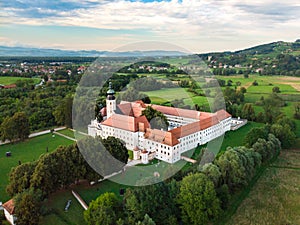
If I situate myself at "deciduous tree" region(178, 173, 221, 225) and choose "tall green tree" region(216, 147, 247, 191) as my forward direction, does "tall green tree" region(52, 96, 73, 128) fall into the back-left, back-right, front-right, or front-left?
front-left

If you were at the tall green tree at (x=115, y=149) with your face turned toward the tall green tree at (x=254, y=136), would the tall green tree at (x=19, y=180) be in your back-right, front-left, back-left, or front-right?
back-right

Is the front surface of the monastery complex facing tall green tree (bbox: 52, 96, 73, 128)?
no

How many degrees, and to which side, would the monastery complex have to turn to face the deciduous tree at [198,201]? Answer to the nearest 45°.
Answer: approximately 45° to its left

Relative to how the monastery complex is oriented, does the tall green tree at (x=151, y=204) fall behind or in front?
in front

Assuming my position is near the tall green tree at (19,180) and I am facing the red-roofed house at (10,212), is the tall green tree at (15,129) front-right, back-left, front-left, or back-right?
back-right

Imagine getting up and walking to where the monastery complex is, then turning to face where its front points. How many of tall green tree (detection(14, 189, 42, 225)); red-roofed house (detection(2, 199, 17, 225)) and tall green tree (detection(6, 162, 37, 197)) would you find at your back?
0

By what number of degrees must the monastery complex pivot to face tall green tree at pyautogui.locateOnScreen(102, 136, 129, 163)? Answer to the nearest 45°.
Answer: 0° — it already faces it

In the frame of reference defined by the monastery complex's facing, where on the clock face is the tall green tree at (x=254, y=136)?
The tall green tree is roughly at 8 o'clock from the monastery complex.

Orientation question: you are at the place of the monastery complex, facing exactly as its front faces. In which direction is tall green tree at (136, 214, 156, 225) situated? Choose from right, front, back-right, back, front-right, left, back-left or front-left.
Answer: front-left

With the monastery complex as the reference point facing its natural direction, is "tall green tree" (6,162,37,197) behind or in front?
in front

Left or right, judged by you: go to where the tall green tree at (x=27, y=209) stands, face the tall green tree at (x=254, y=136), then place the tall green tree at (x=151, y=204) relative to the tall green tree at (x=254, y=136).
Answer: right

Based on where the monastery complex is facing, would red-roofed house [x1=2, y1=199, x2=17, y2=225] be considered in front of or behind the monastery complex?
in front

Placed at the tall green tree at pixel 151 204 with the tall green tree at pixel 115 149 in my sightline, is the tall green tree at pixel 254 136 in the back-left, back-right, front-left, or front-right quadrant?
front-right

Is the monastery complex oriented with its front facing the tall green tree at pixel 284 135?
no

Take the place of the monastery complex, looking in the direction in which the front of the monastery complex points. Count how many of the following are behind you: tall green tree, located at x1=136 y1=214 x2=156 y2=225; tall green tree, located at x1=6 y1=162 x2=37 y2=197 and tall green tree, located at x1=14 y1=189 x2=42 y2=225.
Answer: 0

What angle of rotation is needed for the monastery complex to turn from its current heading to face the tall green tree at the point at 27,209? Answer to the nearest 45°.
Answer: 0° — it already faces it

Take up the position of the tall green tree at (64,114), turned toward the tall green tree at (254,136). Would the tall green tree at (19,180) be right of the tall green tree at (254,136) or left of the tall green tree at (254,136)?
right

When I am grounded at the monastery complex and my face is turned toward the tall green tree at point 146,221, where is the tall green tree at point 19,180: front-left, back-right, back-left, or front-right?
front-right

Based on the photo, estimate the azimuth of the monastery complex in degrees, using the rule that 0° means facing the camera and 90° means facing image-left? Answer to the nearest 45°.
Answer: approximately 45°
